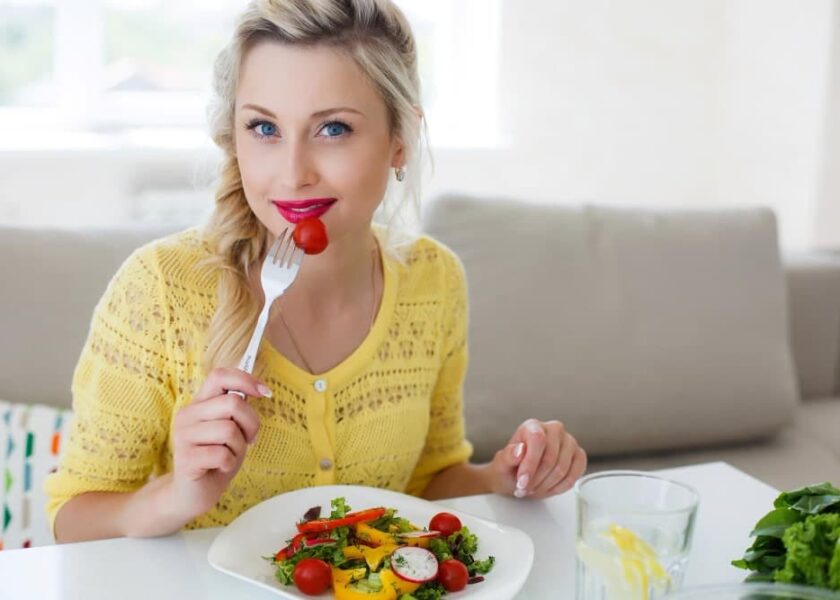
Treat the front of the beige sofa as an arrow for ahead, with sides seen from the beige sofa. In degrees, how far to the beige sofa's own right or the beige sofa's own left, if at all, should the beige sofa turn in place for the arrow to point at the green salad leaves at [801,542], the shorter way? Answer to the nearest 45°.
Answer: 0° — it already faces it

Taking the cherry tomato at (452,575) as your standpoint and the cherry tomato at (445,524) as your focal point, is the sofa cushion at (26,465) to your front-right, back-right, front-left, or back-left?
front-left

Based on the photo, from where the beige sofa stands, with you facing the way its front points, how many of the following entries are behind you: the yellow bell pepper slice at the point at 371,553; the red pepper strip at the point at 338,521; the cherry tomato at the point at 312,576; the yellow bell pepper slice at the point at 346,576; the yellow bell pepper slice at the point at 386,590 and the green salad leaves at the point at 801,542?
0

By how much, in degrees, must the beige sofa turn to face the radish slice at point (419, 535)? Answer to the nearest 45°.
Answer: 0° — it already faces it

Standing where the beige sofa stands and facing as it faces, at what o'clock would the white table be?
The white table is roughly at 1 o'clock from the beige sofa.

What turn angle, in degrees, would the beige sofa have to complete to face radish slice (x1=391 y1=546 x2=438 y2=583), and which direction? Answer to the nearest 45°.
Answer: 0° — it already faces it

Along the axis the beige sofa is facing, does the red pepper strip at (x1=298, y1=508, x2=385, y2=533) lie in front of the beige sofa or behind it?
in front

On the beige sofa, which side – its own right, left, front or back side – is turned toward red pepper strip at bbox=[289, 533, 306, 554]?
front

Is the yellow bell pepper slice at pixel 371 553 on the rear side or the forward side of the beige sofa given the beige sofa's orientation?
on the forward side

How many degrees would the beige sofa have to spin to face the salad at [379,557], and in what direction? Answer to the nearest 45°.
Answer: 0° — it already faces it

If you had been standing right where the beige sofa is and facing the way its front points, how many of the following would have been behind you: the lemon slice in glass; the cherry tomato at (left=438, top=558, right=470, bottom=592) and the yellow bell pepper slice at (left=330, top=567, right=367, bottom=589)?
0

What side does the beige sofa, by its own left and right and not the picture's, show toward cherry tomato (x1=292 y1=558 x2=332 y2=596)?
front

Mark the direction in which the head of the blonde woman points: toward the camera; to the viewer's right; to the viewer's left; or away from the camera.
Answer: toward the camera

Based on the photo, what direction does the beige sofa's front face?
toward the camera

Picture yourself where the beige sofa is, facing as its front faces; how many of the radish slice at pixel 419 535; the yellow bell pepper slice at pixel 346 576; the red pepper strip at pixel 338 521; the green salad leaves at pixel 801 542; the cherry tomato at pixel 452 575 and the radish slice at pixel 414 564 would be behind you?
0

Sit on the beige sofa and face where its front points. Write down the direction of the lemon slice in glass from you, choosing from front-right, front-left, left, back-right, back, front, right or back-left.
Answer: front

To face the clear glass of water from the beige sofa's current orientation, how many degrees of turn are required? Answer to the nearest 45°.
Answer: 0° — it already faces it
